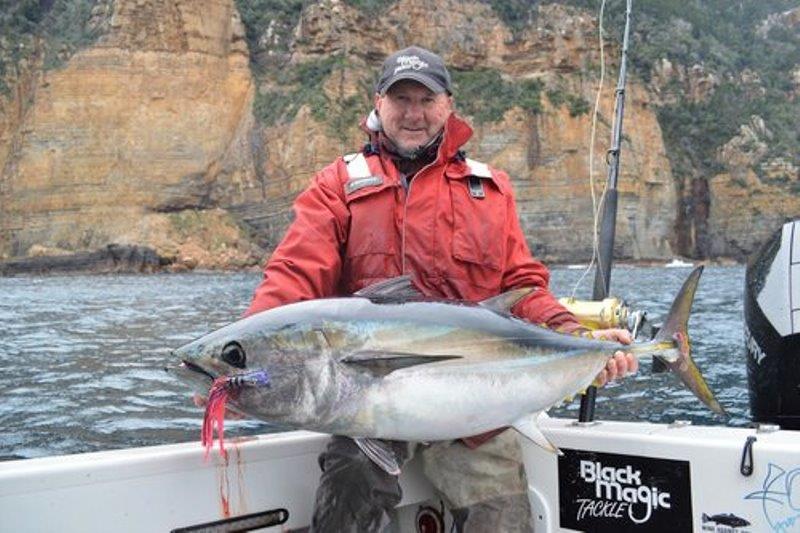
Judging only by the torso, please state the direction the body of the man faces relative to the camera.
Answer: toward the camera

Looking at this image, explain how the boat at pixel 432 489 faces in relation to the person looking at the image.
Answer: facing the viewer and to the left of the viewer

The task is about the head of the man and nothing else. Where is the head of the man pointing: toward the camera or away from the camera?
toward the camera

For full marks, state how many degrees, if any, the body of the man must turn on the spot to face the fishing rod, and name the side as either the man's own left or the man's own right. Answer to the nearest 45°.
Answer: approximately 135° to the man's own left
